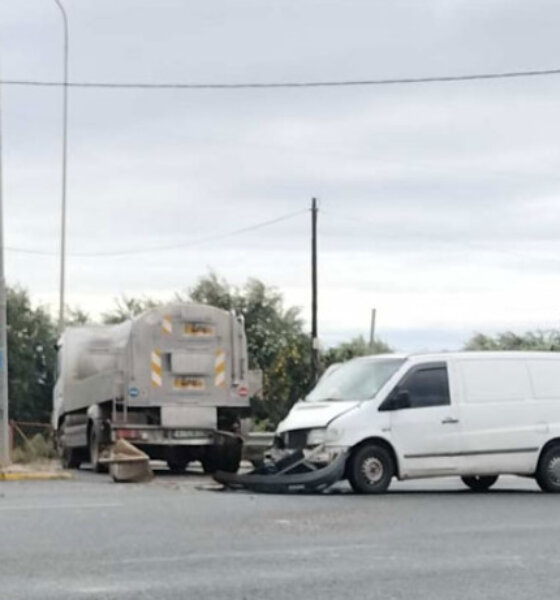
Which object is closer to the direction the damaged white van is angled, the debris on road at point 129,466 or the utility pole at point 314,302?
the debris on road

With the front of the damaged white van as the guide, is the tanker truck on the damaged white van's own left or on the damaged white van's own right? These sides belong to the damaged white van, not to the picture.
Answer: on the damaged white van's own right

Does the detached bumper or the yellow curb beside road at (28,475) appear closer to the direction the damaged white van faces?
the detached bumper

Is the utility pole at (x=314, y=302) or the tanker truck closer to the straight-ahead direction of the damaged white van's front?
the tanker truck

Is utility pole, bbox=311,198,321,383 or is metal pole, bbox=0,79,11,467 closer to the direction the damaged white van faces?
the metal pole

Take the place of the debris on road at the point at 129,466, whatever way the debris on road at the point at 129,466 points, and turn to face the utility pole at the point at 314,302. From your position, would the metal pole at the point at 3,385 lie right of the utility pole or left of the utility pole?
left

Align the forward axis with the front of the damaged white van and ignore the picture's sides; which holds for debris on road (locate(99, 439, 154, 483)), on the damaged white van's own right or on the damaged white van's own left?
on the damaged white van's own right

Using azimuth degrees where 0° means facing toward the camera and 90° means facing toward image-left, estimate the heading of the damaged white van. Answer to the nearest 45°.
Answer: approximately 45°

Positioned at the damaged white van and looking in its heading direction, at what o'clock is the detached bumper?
The detached bumper is roughly at 1 o'clock from the damaged white van.
